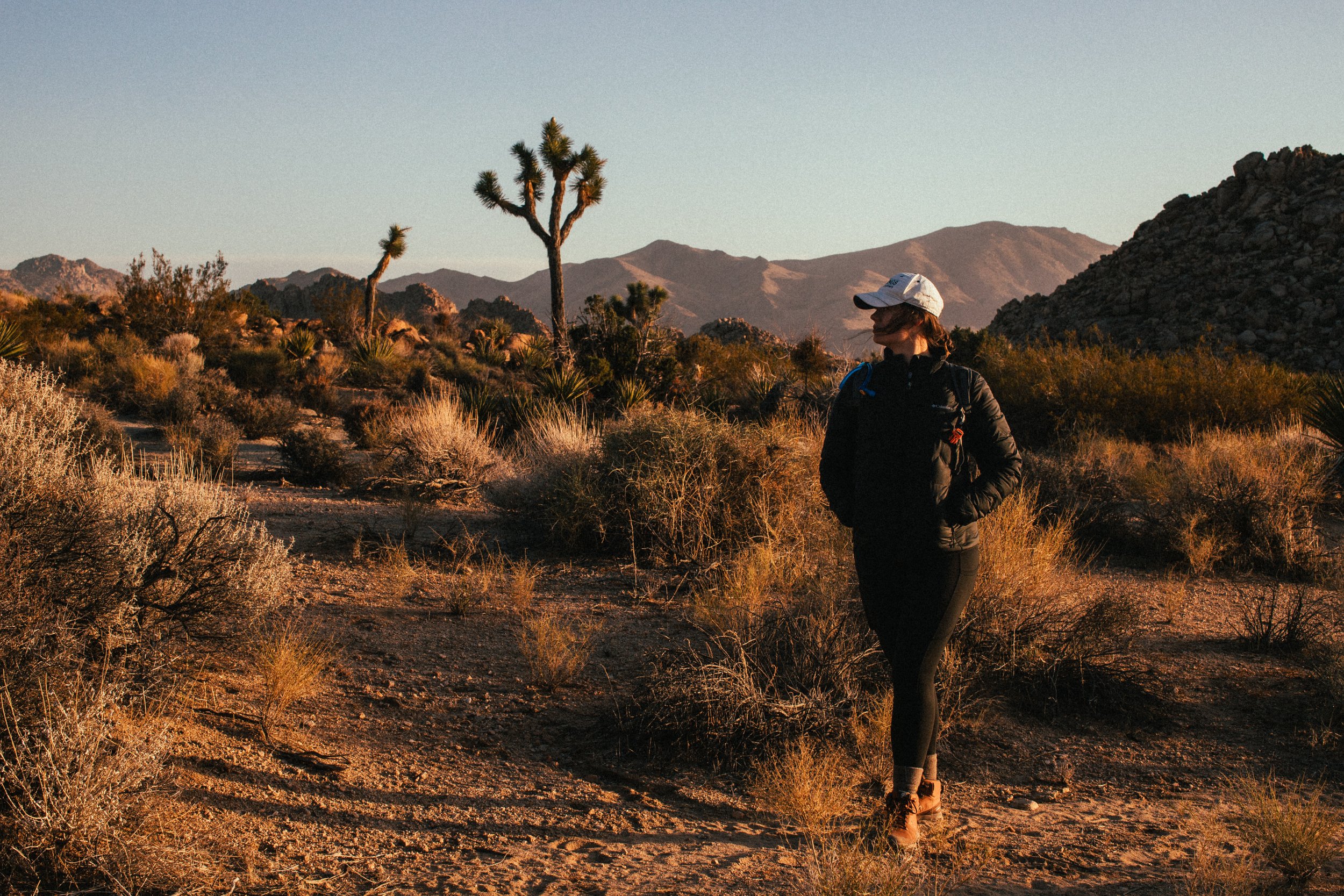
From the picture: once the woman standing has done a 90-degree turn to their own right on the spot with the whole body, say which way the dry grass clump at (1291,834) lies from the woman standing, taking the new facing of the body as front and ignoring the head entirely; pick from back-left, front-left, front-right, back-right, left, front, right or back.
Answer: back

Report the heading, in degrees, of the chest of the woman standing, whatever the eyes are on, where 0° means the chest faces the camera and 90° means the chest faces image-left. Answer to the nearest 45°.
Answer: approximately 0°

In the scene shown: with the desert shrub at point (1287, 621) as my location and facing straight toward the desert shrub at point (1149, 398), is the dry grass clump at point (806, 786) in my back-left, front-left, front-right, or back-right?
back-left

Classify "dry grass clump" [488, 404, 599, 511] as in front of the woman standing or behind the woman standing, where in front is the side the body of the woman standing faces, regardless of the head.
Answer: behind

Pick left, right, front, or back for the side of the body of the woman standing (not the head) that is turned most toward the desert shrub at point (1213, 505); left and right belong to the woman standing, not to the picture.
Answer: back

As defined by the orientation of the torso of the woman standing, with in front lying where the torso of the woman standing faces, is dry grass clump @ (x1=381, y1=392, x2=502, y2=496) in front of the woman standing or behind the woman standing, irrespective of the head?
behind

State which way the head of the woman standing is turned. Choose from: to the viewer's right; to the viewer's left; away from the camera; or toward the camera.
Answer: to the viewer's left

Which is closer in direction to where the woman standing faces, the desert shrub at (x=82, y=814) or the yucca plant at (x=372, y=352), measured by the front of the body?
the desert shrub
